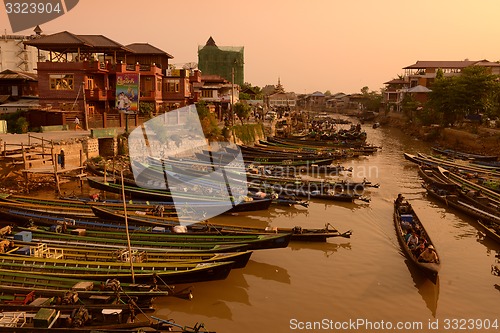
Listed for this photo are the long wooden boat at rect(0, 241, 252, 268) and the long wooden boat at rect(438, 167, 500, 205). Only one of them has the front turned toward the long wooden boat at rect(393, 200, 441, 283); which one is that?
the long wooden boat at rect(0, 241, 252, 268)

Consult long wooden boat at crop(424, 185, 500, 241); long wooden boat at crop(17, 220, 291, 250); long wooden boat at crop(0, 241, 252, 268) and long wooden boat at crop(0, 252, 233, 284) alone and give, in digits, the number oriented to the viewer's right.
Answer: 3

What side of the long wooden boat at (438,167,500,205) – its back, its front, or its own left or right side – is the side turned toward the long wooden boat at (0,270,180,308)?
left

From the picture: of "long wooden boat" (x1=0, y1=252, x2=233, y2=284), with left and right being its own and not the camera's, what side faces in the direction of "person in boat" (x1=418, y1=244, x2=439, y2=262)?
front

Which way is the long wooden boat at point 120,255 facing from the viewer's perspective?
to the viewer's right

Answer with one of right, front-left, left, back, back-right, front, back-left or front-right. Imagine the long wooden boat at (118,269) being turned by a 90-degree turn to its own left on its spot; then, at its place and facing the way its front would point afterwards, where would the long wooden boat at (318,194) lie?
front-right

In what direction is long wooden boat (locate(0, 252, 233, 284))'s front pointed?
to the viewer's right

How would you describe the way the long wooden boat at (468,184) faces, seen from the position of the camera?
facing away from the viewer and to the left of the viewer

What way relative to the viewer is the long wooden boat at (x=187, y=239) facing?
to the viewer's right

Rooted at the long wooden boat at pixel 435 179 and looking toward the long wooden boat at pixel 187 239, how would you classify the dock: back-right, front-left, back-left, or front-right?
front-right

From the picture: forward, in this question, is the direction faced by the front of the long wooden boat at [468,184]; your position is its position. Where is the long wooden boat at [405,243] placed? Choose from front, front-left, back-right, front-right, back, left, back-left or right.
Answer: back-left

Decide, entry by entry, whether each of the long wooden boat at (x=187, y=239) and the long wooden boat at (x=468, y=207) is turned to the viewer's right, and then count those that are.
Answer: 1
